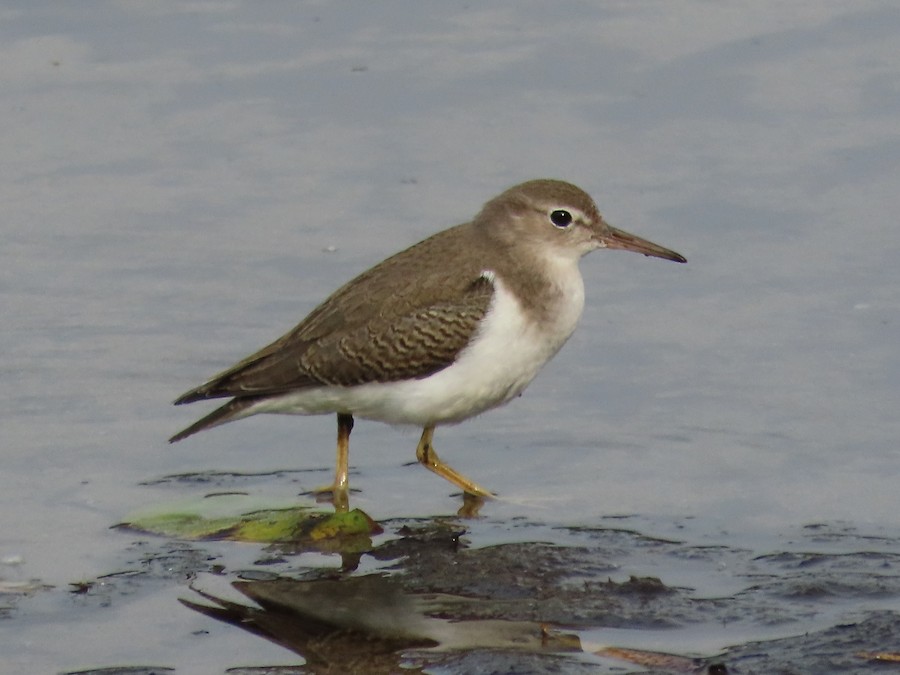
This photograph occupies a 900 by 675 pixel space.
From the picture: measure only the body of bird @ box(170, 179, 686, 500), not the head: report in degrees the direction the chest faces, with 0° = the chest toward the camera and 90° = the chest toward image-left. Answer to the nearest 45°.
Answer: approximately 270°
